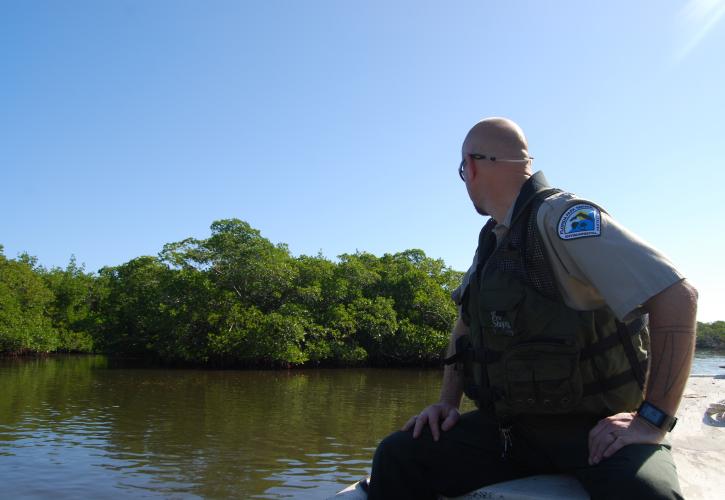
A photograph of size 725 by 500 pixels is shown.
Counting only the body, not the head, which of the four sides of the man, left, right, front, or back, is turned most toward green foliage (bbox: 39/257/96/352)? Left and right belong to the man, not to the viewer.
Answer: right

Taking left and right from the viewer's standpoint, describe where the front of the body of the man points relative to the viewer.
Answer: facing the viewer and to the left of the viewer

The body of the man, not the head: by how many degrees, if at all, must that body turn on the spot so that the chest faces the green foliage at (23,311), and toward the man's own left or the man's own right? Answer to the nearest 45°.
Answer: approximately 90° to the man's own right

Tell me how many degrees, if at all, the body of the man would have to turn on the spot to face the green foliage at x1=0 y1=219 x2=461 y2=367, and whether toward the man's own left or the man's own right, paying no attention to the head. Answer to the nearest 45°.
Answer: approximately 90° to the man's own right

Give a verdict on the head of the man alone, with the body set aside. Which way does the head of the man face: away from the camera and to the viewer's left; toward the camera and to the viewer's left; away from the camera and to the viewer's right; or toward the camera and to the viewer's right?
away from the camera and to the viewer's left
